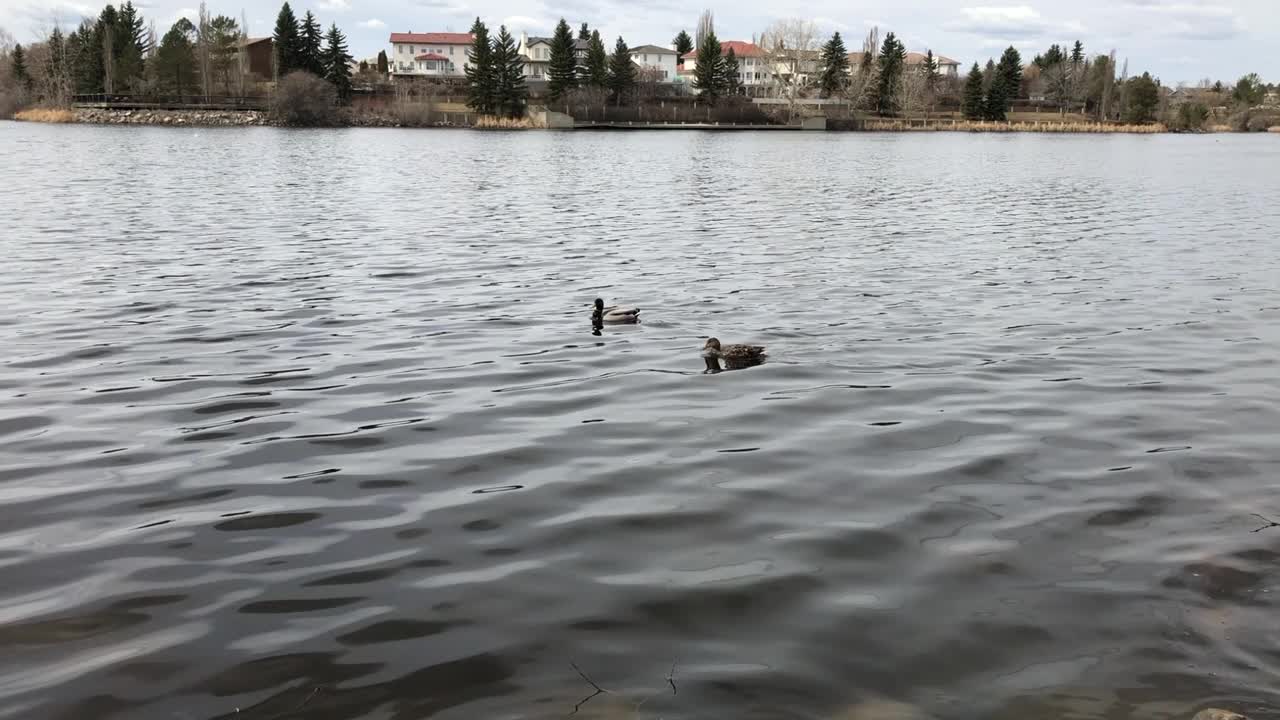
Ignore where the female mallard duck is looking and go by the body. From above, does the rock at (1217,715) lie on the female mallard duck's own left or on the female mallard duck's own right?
on the female mallard duck's own left

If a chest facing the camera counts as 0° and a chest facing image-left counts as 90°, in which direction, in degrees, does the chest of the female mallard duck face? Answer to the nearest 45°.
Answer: approximately 90°

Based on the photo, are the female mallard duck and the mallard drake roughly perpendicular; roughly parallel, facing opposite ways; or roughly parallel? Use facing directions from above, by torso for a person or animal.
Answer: roughly parallel

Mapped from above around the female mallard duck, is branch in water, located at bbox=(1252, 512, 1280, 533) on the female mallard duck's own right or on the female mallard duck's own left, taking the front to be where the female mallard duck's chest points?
on the female mallard duck's own left

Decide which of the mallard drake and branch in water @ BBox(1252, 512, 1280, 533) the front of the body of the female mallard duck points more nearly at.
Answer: the mallard drake

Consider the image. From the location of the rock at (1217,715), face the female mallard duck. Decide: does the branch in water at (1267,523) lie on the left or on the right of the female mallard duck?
right

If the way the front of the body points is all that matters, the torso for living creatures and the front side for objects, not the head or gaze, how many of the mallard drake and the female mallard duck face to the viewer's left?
2

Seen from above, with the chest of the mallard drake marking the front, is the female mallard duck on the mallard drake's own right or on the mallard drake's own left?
on the mallard drake's own left

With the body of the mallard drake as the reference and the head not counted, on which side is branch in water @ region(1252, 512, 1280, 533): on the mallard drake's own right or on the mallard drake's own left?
on the mallard drake's own left

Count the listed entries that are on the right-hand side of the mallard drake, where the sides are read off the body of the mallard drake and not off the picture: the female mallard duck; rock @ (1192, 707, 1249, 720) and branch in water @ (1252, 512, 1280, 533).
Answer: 0

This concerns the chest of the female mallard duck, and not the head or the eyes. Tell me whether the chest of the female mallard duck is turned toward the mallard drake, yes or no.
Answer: no

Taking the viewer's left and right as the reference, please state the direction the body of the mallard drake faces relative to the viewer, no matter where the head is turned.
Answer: facing to the left of the viewer

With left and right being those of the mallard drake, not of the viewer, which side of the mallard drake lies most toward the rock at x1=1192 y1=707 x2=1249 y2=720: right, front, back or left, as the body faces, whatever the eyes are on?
left
